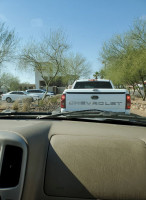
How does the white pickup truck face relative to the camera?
away from the camera

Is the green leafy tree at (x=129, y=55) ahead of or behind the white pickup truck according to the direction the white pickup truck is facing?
ahead
